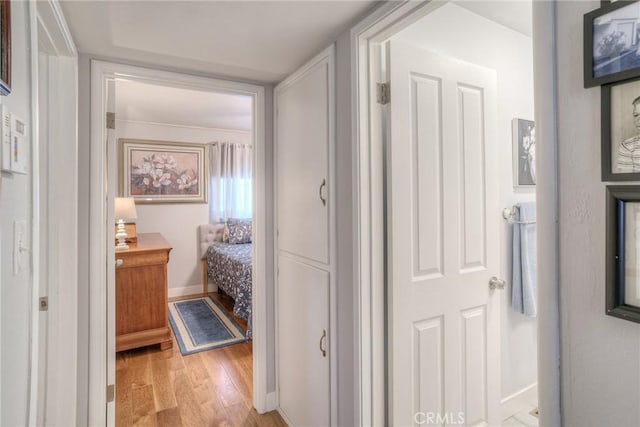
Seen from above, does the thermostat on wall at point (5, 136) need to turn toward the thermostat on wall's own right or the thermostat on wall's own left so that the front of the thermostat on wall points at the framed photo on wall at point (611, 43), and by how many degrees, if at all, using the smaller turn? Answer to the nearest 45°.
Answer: approximately 45° to the thermostat on wall's own right

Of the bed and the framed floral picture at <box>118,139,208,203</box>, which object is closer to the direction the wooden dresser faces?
the bed

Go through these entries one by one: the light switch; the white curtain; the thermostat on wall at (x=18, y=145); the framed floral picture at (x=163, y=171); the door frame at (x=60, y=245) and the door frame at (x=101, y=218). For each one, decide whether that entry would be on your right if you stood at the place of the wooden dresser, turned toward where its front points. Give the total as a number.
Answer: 4

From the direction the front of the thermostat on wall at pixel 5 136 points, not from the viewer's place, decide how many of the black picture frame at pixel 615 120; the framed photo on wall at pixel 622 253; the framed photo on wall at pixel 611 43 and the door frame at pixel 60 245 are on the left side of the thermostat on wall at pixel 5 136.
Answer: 1

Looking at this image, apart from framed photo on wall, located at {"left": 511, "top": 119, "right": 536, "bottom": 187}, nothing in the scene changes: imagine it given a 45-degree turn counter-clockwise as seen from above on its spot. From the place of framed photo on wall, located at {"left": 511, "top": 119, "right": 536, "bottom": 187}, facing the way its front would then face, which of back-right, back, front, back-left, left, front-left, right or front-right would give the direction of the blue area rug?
back

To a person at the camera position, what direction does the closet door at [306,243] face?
facing the viewer and to the left of the viewer

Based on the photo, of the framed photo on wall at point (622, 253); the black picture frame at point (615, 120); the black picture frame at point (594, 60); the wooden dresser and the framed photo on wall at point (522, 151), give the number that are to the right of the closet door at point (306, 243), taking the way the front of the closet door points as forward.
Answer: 1

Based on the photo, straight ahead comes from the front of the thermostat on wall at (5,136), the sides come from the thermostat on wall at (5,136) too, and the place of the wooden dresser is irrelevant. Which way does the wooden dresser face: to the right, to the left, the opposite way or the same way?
the same way

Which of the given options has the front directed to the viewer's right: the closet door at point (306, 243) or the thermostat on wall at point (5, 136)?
the thermostat on wall

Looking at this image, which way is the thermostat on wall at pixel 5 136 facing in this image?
to the viewer's right

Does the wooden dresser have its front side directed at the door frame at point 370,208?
no

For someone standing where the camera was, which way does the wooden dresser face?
facing to the right of the viewer

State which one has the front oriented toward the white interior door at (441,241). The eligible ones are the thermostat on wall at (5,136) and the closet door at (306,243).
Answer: the thermostat on wall

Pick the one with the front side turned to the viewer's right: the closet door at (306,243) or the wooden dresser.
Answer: the wooden dresser

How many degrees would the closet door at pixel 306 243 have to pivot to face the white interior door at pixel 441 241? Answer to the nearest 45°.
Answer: approximately 90° to its left

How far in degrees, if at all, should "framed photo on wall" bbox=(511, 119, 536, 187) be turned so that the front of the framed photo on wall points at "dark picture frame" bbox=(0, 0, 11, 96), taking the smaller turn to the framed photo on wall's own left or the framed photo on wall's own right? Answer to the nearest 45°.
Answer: approximately 90° to the framed photo on wall's own right
